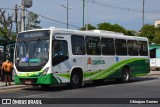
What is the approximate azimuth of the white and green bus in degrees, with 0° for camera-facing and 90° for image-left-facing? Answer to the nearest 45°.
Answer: approximately 45°
